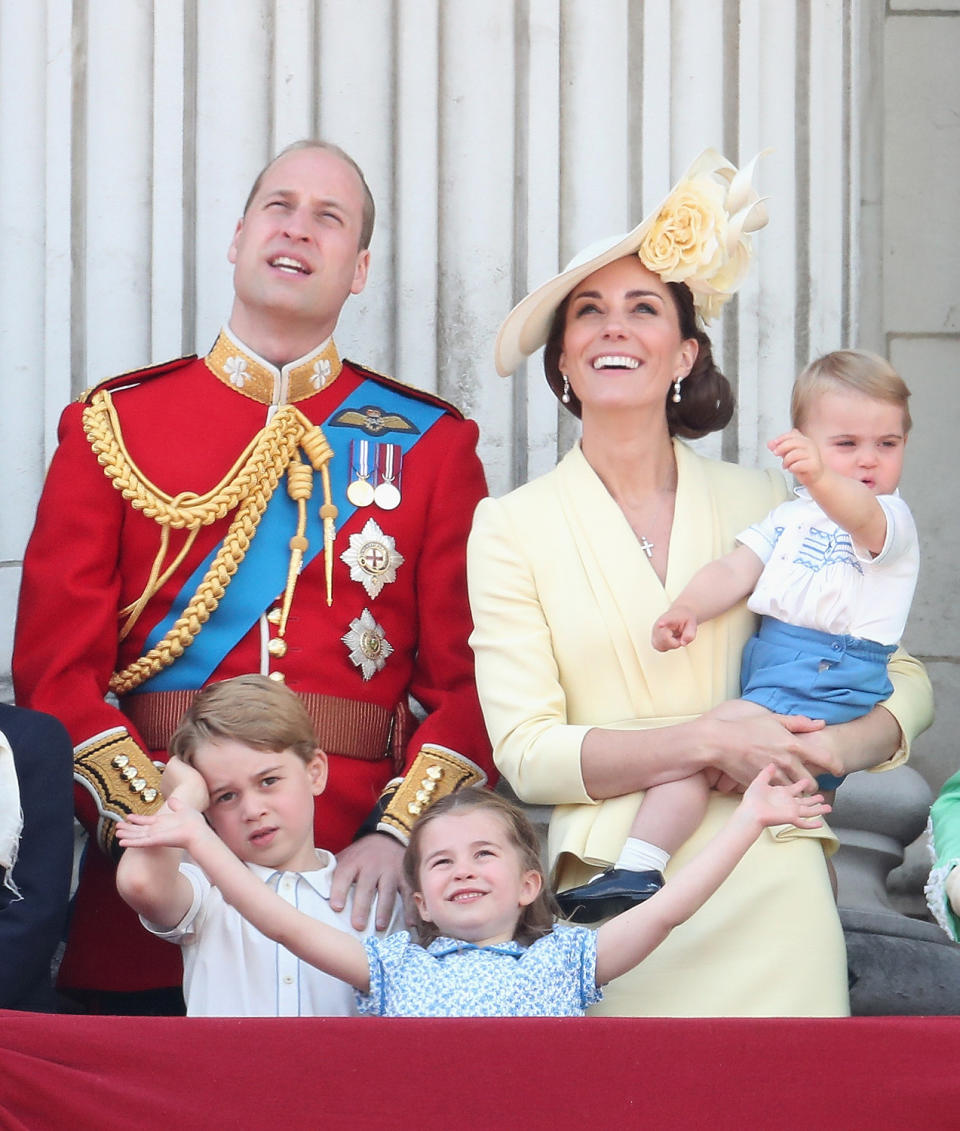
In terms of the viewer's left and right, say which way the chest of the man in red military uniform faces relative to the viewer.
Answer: facing the viewer

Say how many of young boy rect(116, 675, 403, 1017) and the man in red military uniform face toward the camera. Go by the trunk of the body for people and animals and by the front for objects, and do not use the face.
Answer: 2

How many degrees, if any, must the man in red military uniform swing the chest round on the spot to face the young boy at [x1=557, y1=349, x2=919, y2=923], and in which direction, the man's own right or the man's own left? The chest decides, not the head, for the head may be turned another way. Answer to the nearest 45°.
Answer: approximately 45° to the man's own left

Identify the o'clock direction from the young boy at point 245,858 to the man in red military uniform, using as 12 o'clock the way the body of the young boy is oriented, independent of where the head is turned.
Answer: The man in red military uniform is roughly at 6 o'clock from the young boy.

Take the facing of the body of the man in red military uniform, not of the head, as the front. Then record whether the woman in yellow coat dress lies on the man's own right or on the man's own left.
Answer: on the man's own left

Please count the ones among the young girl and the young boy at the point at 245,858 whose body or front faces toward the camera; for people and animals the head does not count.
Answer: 2

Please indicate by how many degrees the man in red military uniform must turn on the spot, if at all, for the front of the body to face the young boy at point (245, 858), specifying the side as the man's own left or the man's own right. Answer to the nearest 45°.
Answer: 0° — they already face them

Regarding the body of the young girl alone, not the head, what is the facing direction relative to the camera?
toward the camera

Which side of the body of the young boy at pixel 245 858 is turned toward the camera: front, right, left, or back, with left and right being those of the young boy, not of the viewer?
front

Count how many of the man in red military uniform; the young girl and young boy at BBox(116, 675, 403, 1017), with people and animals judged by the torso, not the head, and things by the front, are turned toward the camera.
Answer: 3
